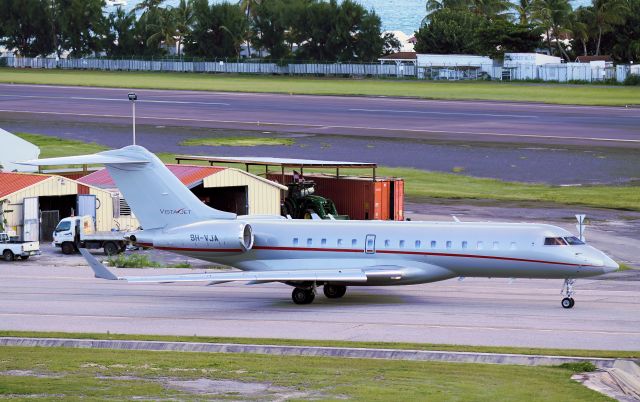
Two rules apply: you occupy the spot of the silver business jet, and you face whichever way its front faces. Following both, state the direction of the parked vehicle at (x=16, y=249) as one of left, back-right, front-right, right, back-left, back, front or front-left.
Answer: back

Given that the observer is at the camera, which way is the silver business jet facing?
facing the viewer and to the right of the viewer
